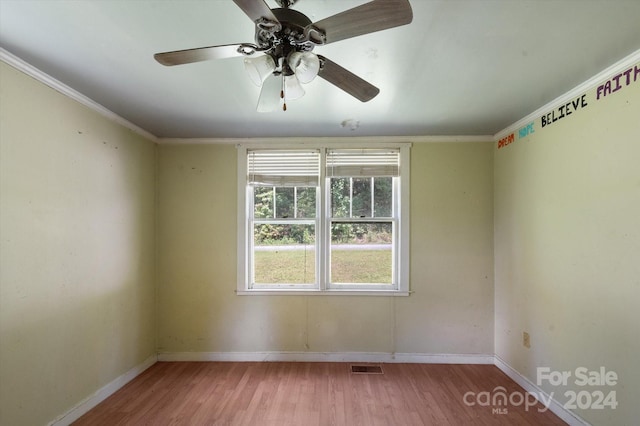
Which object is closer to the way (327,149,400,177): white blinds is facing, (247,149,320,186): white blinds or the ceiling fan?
the ceiling fan

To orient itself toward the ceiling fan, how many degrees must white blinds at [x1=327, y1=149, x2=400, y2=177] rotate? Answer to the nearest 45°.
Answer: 0° — it already faces it

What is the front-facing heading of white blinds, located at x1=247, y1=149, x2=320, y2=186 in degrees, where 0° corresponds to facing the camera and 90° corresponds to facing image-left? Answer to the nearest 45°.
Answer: approximately 0°

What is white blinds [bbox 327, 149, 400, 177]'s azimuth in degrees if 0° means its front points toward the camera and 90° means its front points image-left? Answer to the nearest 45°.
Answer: approximately 0°

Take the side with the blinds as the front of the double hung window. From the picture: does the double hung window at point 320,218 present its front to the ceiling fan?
yes

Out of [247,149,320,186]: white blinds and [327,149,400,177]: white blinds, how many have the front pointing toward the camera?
2

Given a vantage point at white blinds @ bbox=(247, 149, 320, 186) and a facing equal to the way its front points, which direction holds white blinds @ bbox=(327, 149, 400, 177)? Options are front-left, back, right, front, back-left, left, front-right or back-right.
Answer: left
